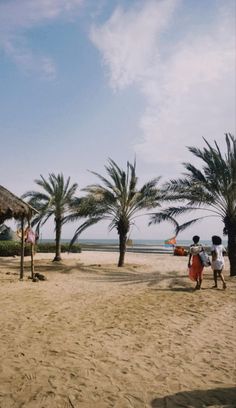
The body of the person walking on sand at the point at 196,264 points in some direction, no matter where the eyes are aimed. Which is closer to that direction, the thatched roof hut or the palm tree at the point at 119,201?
the palm tree

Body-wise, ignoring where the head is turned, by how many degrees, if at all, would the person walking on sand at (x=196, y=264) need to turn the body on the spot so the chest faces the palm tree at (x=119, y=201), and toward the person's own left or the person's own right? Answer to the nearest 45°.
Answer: approximately 45° to the person's own left

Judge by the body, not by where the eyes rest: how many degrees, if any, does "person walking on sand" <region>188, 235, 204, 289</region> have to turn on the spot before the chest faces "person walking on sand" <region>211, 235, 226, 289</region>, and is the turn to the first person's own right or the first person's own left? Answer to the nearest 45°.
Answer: approximately 45° to the first person's own right

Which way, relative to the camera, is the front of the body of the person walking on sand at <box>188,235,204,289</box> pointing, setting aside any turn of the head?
away from the camera

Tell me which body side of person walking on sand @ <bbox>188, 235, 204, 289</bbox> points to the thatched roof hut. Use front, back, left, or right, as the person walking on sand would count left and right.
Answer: left
